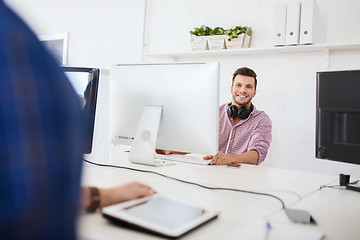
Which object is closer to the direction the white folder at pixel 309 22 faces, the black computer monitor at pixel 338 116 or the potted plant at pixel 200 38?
the black computer monitor

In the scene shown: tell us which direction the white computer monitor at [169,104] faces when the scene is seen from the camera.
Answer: facing away from the viewer and to the right of the viewer

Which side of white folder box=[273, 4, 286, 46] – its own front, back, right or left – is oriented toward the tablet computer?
front

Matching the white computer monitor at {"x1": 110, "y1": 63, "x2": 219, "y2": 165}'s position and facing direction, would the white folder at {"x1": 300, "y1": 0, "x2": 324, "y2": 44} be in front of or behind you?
in front

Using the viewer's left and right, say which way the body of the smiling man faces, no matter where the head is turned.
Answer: facing the viewer and to the left of the viewer

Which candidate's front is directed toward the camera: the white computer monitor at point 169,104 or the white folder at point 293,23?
the white folder

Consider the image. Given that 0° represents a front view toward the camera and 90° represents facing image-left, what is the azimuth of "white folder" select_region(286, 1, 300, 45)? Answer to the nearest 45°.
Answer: approximately 0°

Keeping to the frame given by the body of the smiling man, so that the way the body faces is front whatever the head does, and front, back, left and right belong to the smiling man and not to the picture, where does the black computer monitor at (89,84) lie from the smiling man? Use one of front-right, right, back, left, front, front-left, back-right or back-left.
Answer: front

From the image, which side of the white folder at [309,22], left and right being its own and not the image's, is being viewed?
front
